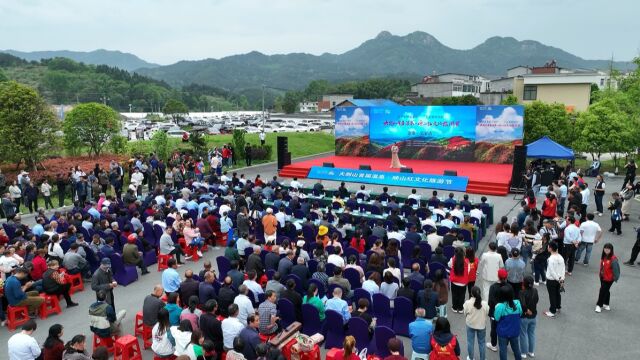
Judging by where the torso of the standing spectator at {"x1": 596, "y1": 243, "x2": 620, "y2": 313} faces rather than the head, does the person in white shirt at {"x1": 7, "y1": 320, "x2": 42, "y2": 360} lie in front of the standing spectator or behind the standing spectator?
in front

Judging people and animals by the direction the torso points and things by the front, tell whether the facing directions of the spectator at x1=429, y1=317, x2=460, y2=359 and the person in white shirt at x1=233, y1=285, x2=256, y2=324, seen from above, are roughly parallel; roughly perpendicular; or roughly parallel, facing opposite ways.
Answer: roughly parallel

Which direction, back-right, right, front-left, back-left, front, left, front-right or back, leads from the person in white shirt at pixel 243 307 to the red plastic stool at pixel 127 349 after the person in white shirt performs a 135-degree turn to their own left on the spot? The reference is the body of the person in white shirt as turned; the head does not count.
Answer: front

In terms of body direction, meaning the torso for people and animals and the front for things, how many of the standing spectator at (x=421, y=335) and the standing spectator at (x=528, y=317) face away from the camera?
2

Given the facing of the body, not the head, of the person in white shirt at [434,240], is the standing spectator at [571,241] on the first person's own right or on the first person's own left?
on the first person's own right

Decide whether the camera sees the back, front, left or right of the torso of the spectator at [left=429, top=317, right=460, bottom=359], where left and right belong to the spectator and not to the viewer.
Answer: back

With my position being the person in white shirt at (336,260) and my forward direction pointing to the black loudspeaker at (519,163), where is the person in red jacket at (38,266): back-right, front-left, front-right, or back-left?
back-left

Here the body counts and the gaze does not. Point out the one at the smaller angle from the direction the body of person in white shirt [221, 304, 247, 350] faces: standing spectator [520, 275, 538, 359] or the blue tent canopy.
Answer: the blue tent canopy

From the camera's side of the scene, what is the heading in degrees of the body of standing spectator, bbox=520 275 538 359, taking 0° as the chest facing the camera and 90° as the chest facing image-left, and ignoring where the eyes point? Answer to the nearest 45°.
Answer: approximately 180°

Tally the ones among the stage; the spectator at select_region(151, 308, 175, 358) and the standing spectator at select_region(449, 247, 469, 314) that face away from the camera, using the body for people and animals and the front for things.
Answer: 2

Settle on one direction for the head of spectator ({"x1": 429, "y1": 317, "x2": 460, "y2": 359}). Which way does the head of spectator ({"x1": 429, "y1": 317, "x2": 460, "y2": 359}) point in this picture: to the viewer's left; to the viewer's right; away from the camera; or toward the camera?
away from the camera

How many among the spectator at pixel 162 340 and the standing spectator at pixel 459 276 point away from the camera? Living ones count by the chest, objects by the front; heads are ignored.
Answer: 2

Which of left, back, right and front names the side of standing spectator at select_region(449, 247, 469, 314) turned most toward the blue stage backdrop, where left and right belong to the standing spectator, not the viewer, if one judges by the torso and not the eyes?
front

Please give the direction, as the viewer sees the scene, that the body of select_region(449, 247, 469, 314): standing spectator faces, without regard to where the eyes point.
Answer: away from the camera

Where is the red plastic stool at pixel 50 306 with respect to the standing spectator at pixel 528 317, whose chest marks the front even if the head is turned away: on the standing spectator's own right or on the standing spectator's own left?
on the standing spectator's own left

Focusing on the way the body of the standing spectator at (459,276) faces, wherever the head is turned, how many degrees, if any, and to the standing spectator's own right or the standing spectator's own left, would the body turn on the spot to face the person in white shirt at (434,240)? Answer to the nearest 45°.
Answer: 0° — they already face them

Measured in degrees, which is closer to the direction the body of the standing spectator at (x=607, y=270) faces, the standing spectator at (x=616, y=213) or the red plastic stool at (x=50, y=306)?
the red plastic stool

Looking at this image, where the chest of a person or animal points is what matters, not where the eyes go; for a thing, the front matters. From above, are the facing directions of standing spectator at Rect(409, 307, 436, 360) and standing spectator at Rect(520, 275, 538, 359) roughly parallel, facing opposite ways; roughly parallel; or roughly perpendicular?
roughly parallel

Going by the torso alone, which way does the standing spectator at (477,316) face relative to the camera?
away from the camera

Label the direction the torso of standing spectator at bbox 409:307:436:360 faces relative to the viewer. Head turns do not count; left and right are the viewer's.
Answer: facing away from the viewer

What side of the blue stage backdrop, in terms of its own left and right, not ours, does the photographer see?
front
